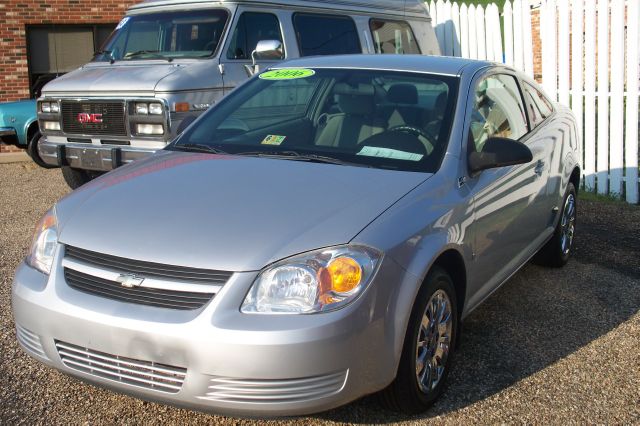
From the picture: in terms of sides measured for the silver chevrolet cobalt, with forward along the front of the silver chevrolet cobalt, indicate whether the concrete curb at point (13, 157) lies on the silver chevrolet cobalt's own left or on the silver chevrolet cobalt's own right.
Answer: on the silver chevrolet cobalt's own right

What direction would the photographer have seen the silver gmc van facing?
facing the viewer and to the left of the viewer

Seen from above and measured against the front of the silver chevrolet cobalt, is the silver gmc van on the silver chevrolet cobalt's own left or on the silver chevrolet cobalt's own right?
on the silver chevrolet cobalt's own right

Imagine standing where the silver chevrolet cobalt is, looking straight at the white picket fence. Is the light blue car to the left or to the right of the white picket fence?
left

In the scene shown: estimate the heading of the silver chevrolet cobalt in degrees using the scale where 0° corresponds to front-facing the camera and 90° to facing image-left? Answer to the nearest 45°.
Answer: approximately 45°

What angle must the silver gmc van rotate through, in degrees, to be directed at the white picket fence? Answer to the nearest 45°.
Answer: approximately 135° to its left

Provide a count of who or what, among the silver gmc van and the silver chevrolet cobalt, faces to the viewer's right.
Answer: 0

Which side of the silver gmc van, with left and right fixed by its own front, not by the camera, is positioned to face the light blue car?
right
